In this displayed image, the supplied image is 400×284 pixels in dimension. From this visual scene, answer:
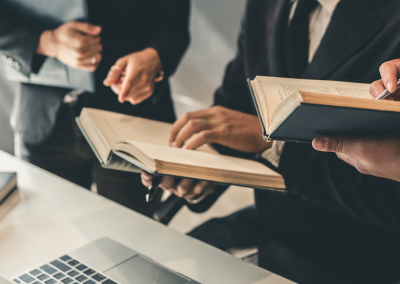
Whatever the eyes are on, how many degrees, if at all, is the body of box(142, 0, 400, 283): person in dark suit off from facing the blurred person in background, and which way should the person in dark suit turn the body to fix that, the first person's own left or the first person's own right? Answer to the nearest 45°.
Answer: approximately 90° to the first person's own right

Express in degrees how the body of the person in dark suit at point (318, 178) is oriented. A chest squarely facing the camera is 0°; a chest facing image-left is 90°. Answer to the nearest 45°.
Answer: approximately 45°

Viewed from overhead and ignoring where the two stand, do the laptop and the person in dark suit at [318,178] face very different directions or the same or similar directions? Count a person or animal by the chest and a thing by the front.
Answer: very different directions
